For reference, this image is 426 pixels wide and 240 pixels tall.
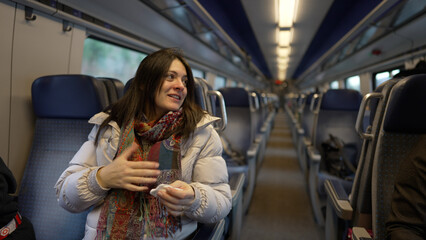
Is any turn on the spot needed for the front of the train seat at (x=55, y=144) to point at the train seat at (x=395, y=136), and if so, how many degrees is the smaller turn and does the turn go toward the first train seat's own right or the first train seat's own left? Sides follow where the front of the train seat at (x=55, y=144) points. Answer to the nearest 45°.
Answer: approximately 45° to the first train seat's own left

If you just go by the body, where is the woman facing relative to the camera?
toward the camera

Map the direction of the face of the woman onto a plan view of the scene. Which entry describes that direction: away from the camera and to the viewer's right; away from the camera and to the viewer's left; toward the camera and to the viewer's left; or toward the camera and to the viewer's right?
toward the camera and to the viewer's right

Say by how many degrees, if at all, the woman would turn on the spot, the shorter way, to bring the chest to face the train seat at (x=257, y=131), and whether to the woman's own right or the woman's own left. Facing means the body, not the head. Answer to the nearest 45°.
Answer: approximately 135° to the woman's own left

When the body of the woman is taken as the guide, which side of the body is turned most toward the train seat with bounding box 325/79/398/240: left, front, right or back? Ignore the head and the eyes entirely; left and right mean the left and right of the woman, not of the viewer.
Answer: left

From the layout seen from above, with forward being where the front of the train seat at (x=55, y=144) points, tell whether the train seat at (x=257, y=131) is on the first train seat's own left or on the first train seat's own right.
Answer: on the first train seat's own left

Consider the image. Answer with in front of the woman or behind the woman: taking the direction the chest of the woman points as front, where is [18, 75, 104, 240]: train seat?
behind

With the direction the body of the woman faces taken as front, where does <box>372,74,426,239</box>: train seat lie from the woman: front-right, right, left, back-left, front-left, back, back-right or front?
left

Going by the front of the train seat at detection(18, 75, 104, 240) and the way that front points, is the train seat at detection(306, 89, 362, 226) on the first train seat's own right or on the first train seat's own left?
on the first train seat's own left

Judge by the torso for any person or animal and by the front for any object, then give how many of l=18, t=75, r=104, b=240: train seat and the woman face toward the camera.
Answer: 2

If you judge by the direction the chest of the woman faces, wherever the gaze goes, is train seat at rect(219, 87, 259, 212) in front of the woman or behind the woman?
behind

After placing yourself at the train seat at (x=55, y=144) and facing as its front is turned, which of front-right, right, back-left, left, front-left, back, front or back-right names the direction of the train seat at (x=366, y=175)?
front-left
